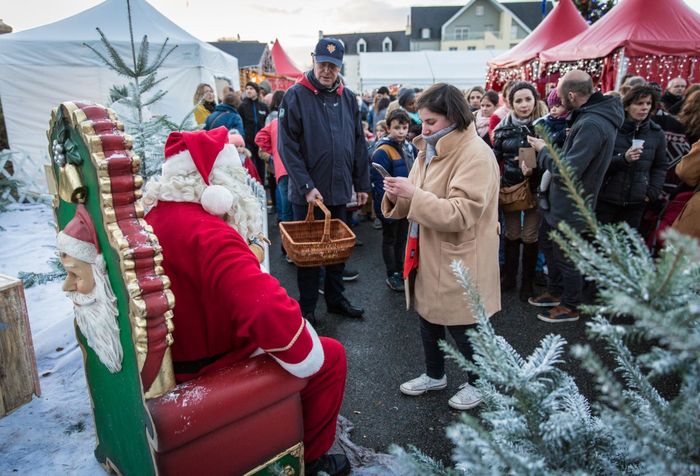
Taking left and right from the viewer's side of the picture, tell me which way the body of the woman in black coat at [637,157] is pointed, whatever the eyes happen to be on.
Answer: facing the viewer

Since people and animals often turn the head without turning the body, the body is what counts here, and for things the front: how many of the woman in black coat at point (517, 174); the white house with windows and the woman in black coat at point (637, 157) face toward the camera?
3

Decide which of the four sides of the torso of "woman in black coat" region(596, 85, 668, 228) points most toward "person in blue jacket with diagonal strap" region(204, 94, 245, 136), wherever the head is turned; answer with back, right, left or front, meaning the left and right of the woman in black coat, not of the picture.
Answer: right

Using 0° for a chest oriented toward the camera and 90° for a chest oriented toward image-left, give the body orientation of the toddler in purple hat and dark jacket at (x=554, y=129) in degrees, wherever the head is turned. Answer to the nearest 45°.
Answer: approximately 45°

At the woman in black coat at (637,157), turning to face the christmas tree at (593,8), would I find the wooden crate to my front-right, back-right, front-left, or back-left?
back-left

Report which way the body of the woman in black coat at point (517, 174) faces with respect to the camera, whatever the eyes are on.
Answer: toward the camera

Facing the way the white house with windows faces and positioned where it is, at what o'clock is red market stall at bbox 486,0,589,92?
The red market stall is roughly at 12 o'clock from the white house with windows.

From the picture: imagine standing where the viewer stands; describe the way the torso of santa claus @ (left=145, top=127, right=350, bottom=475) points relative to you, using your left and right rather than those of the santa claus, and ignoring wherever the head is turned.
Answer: facing away from the viewer and to the right of the viewer

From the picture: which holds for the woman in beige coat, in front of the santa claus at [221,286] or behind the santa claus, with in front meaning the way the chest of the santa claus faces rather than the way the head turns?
in front

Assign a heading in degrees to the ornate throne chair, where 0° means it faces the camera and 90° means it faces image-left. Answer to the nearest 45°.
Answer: approximately 225°

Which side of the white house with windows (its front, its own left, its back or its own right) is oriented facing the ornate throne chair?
front

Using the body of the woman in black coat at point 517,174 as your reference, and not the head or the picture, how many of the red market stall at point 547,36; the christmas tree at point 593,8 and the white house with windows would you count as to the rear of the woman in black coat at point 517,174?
3

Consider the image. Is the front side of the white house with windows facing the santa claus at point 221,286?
yes

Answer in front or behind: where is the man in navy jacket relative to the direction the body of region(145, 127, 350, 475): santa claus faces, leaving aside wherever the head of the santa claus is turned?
in front

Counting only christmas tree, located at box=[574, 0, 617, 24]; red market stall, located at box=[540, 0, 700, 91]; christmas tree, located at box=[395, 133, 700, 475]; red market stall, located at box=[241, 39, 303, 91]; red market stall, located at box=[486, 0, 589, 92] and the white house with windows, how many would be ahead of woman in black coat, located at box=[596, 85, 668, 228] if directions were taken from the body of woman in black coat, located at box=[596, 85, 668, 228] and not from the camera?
1

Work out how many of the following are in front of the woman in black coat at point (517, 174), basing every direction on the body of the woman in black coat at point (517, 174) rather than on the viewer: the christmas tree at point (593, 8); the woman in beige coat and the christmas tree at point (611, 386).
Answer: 2

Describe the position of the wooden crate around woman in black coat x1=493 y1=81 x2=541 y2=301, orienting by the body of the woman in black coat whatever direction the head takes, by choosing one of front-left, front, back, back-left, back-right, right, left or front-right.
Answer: front-right

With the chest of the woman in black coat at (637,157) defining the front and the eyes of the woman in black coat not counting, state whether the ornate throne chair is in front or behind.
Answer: in front
